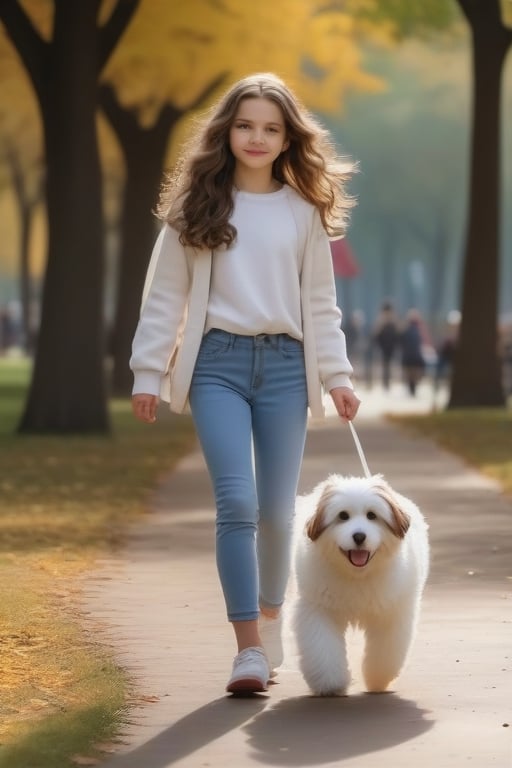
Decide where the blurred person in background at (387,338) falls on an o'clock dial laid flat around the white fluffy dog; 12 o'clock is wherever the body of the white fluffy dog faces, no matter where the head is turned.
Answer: The blurred person in background is roughly at 6 o'clock from the white fluffy dog.

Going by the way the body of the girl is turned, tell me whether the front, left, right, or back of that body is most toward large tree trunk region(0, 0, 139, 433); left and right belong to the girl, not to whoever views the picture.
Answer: back

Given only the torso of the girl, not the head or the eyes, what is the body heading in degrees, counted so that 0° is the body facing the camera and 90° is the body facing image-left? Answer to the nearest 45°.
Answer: approximately 0°

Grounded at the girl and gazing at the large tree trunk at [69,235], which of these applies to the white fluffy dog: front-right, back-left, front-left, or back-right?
back-right

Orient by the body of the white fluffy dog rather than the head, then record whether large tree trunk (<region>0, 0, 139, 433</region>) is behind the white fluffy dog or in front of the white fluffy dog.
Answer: behind

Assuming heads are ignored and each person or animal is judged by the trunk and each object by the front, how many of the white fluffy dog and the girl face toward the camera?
2

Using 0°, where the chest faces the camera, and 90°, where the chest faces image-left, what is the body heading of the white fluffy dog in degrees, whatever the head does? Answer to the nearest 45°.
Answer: approximately 0°

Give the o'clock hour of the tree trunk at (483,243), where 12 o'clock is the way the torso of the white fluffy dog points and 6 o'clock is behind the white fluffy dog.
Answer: The tree trunk is roughly at 6 o'clock from the white fluffy dog.

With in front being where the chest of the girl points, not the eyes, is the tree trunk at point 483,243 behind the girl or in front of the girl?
behind
